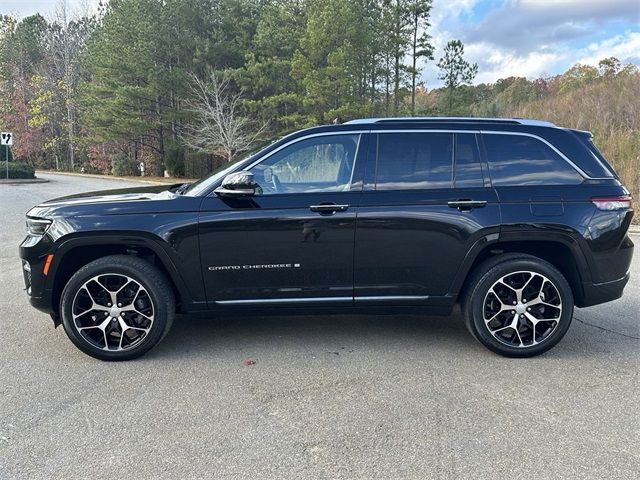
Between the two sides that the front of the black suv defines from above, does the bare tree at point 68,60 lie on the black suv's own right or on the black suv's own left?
on the black suv's own right

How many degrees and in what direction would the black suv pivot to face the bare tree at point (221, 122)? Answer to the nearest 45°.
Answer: approximately 90° to its right

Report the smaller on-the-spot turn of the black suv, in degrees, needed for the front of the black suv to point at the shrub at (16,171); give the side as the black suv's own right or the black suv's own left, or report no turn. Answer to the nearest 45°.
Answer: approximately 45° to the black suv's own right

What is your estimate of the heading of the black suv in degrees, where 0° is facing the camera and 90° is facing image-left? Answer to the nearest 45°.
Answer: approximately 90°

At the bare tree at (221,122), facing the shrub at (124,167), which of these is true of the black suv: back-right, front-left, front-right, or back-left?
back-left

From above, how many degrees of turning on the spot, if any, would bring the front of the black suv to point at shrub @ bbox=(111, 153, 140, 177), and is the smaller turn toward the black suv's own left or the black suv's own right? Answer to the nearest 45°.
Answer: approximately 45° to the black suv's own right
